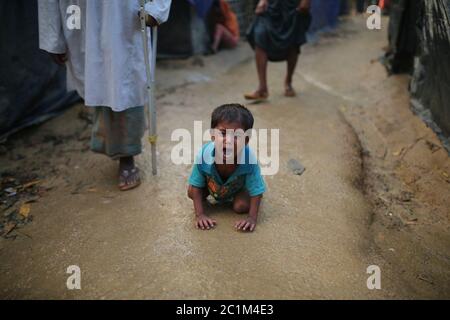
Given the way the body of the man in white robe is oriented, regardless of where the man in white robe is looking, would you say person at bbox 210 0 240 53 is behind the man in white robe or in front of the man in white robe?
behind

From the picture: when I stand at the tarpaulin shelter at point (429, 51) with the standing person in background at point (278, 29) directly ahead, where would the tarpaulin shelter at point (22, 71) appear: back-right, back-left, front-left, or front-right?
front-left

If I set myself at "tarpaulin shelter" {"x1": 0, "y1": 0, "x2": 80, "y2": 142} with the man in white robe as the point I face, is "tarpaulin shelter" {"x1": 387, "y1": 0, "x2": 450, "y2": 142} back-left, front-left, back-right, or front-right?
front-left

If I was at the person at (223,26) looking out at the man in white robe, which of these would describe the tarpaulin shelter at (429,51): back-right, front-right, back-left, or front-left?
front-left

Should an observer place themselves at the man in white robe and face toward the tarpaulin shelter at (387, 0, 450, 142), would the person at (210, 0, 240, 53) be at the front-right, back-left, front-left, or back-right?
front-left

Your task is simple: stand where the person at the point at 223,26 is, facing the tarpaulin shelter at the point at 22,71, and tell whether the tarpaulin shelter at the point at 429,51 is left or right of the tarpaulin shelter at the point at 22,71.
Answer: left

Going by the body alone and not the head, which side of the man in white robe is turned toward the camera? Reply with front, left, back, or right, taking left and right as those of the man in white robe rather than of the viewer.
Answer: front

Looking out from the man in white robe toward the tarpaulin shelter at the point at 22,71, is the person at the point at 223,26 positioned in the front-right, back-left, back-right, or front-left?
front-right

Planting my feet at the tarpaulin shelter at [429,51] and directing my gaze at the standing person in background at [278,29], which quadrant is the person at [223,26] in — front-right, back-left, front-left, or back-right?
front-right
